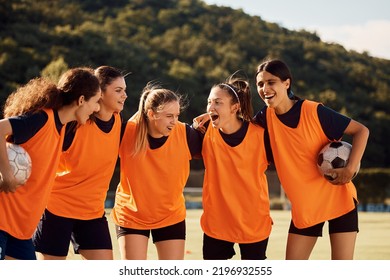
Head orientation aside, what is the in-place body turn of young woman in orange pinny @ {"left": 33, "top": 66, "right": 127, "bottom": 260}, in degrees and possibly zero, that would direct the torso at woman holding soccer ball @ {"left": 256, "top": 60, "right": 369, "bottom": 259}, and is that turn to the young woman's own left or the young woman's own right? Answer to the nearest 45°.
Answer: approximately 45° to the young woman's own left

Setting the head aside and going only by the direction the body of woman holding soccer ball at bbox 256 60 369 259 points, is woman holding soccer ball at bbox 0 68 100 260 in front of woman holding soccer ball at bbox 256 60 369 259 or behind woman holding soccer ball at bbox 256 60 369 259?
in front

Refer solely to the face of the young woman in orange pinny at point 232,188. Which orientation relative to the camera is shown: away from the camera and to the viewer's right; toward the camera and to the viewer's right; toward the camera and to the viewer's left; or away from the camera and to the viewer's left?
toward the camera and to the viewer's left

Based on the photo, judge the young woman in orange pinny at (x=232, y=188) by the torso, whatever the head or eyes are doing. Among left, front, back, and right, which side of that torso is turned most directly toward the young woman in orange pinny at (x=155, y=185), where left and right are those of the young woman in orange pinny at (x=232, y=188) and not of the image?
right

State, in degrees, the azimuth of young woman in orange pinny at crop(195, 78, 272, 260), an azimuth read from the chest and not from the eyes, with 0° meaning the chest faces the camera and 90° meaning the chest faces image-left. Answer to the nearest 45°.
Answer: approximately 0°

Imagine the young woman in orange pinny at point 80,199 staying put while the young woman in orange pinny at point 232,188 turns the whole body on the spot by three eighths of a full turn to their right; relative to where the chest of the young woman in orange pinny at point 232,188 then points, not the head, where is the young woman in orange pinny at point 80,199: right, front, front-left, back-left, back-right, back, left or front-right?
front-left

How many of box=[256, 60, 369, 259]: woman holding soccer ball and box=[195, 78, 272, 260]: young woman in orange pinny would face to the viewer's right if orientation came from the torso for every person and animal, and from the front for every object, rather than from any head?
0

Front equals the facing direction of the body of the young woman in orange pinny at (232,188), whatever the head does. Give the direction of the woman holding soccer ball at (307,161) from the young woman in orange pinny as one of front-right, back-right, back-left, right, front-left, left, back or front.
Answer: left

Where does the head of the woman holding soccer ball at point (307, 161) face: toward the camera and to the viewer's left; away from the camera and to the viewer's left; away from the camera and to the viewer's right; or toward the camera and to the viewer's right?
toward the camera and to the viewer's left

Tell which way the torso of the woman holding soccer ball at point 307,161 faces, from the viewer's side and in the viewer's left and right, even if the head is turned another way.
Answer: facing the viewer and to the left of the viewer

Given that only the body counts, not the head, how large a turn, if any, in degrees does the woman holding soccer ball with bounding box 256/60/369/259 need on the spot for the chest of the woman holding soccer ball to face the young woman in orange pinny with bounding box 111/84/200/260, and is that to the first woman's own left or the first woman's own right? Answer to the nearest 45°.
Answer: approximately 45° to the first woman's own right

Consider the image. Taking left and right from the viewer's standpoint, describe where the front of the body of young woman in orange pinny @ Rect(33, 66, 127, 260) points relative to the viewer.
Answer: facing the viewer and to the right of the viewer
